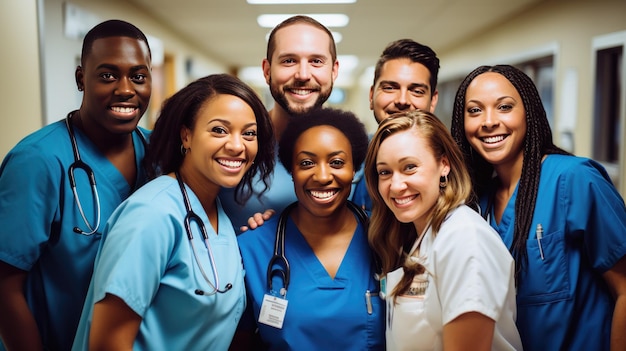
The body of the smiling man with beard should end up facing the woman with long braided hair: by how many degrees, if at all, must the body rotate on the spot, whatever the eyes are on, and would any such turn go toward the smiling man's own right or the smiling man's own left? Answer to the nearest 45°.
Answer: approximately 45° to the smiling man's own left

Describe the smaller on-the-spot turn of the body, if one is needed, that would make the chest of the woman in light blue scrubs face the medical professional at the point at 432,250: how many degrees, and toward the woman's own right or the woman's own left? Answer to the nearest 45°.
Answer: approximately 45° to the woman's own left

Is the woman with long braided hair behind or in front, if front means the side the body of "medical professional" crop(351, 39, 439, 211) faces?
in front

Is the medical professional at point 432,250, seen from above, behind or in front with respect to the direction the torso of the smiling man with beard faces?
in front

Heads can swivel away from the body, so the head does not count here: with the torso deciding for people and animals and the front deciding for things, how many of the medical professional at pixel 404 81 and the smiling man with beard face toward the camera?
2

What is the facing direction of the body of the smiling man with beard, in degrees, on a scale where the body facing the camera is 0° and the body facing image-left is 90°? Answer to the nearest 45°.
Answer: approximately 0°

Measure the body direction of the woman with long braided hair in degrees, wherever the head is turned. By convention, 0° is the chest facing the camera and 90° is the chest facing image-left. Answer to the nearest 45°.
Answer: approximately 45°

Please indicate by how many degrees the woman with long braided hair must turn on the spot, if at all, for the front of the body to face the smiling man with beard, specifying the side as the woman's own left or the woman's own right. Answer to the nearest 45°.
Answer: approximately 45° to the woman's own right
